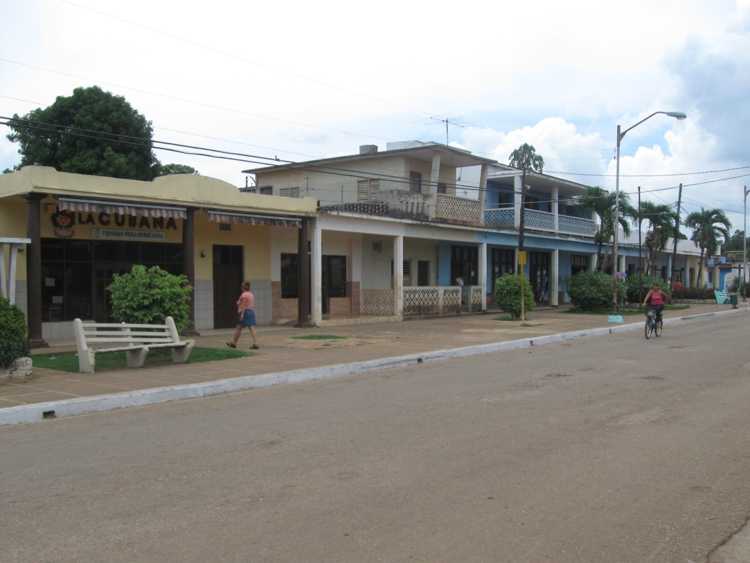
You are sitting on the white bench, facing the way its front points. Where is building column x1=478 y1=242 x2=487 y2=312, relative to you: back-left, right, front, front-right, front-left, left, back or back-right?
left

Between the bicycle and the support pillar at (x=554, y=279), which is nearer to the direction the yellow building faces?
the bicycle

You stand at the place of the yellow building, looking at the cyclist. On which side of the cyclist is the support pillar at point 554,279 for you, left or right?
left

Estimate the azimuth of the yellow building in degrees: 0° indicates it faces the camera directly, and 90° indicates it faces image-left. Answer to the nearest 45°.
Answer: approximately 315°

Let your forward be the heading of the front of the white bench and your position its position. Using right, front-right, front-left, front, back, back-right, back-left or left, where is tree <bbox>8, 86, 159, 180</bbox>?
back-left

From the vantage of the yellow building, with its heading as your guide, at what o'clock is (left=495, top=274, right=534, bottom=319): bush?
The bush is roughly at 10 o'clock from the yellow building.

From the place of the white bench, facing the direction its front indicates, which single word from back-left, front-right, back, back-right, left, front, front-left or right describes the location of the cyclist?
front-left

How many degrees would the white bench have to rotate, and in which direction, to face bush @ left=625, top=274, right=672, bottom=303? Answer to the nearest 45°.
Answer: approximately 90° to its left

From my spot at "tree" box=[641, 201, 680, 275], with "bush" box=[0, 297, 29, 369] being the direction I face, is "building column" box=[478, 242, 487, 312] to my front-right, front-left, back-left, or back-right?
front-right

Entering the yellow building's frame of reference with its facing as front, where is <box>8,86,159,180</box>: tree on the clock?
The tree is roughly at 7 o'clock from the yellow building.

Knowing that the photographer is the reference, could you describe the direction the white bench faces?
facing the viewer and to the right of the viewer

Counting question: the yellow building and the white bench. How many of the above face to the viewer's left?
0

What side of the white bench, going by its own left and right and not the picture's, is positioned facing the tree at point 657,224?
left

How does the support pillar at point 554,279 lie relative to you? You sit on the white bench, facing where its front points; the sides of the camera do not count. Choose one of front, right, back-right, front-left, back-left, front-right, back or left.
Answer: left
